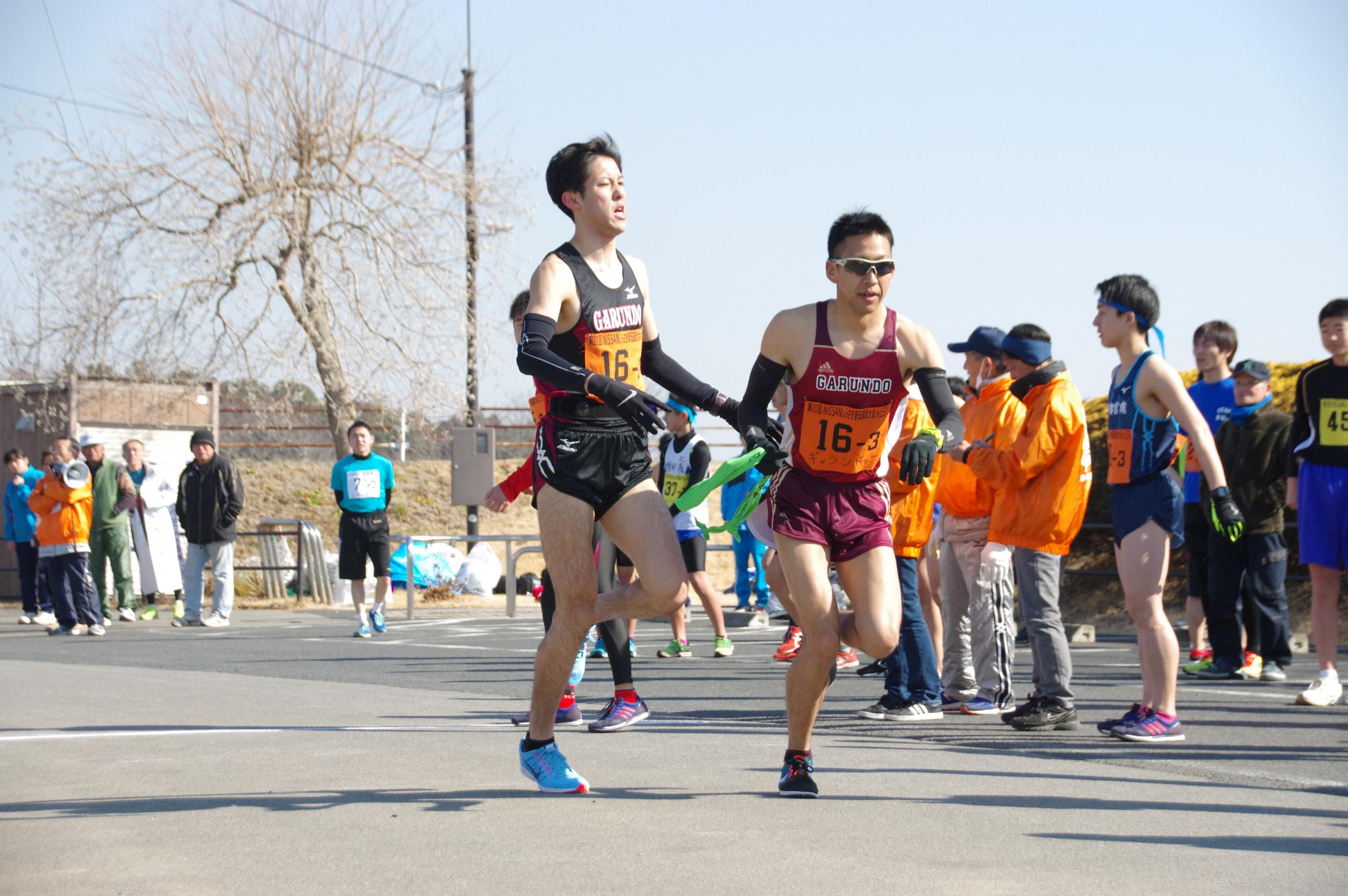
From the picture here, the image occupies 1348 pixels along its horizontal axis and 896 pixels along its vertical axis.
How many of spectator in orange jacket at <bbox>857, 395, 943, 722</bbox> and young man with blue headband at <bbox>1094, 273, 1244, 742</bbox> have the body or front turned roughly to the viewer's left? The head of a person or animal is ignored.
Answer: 2

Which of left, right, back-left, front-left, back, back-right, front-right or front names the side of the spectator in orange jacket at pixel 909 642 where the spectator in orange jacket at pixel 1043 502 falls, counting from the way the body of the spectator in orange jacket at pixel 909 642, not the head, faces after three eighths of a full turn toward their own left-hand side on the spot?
front

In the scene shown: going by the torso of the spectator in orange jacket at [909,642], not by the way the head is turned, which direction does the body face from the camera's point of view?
to the viewer's left

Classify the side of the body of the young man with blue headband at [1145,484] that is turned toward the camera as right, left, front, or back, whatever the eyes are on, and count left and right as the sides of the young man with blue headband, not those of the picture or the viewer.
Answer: left

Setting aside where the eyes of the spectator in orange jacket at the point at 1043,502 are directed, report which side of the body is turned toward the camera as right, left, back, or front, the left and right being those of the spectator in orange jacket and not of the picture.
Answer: left

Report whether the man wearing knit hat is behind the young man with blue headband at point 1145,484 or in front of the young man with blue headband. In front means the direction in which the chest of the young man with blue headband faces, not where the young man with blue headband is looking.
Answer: in front

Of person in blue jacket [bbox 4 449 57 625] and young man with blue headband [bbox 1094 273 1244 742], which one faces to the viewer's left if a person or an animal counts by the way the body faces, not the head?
the young man with blue headband

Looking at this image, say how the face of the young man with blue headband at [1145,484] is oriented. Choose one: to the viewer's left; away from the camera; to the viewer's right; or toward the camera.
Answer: to the viewer's left

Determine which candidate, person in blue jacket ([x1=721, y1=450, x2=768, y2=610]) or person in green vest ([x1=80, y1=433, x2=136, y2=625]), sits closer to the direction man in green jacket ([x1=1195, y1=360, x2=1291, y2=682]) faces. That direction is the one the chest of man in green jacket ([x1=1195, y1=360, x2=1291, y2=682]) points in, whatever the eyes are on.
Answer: the person in green vest

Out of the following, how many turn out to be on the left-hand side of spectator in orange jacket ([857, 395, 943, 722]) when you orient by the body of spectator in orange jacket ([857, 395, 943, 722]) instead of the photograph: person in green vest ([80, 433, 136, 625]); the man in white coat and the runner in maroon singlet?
1

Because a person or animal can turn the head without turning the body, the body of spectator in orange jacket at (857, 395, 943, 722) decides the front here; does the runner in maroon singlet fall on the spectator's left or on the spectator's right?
on the spectator's left

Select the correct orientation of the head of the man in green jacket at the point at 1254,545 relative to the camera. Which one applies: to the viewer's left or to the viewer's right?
to the viewer's left

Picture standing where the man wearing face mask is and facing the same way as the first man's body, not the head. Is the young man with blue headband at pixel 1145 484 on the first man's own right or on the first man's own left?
on the first man's own left

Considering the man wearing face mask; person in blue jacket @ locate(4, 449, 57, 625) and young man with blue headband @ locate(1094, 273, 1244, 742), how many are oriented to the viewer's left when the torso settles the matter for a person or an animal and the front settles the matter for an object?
2

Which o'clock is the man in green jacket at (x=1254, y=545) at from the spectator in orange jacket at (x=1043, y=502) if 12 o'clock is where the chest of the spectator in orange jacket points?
The man in green jacket is roughly at 4 o'clock from the spectator in orange jacket.

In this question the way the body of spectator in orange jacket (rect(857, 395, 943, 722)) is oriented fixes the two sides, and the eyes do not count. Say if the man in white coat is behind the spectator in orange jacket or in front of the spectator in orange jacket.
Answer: in front

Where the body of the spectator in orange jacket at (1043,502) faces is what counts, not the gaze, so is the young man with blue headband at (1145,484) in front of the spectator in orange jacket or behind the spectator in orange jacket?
behind

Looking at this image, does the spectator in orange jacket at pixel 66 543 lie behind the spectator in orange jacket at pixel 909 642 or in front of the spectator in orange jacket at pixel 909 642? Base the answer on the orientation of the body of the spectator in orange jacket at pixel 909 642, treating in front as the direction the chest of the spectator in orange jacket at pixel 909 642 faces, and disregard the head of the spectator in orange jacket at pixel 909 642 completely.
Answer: in front
